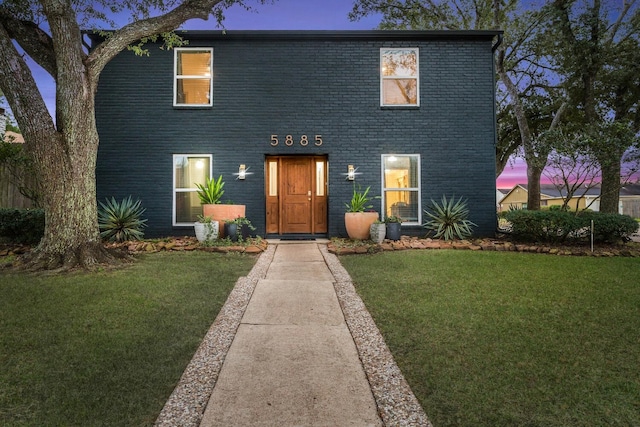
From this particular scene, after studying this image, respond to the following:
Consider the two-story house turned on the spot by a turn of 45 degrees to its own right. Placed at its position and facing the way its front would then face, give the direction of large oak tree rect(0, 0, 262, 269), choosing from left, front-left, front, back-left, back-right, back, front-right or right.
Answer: front

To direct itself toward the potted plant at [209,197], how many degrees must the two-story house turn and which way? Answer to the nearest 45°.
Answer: approximately 45° to its right

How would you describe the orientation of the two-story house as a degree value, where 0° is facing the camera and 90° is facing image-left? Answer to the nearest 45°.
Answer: approximately 0°

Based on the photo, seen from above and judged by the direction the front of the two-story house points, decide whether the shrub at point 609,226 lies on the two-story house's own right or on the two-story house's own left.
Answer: on the two-story house's own left

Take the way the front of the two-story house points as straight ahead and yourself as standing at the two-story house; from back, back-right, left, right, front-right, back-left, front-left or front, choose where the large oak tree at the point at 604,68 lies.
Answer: left

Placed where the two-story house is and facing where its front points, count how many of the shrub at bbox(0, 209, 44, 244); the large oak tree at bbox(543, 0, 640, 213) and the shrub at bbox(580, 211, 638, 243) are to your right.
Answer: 1

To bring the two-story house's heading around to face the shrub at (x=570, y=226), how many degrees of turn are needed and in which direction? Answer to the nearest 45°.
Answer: approximately 90° to its left
